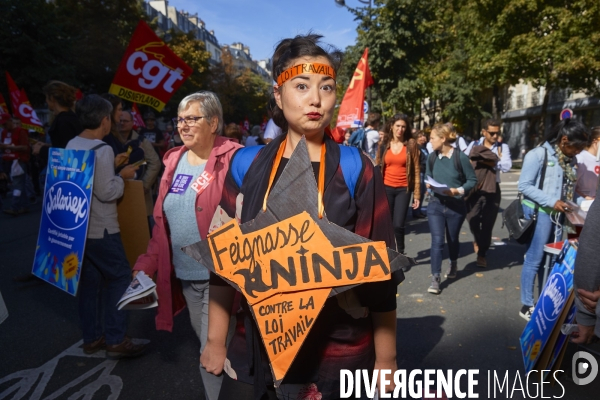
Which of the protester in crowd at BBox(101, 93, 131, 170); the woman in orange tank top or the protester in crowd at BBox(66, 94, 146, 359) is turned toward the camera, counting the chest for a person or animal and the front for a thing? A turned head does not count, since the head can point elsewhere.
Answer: the woman in orange tank top

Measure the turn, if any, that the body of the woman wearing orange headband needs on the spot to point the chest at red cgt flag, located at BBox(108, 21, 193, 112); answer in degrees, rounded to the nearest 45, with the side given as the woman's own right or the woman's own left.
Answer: approximately 135° to the woman's own right

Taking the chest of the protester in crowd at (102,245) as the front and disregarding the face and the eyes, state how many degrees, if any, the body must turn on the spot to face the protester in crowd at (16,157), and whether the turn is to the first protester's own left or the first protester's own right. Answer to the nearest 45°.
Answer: approximately 90° to the first protester's own left

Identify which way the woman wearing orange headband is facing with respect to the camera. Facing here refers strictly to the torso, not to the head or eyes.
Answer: toward the camera

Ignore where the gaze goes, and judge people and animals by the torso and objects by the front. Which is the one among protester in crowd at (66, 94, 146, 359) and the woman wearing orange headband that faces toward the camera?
the woman wearing orange headband

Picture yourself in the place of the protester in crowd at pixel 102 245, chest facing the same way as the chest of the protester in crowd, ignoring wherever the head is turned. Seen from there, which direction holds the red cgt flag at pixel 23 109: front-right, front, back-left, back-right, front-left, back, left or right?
left

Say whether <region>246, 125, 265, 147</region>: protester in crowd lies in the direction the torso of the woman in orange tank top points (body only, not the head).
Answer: no

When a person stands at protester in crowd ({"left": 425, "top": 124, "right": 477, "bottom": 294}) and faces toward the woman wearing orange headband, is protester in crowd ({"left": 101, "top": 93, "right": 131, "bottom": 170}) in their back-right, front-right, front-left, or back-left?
front-right

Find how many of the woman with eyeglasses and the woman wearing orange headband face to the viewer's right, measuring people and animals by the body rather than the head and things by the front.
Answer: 0

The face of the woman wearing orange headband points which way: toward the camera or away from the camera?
toward the camera

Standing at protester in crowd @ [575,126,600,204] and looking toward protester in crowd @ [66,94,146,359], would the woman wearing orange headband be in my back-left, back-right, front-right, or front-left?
front-left

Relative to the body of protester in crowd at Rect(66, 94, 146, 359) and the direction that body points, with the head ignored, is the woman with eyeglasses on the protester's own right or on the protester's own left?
on the protester's own right

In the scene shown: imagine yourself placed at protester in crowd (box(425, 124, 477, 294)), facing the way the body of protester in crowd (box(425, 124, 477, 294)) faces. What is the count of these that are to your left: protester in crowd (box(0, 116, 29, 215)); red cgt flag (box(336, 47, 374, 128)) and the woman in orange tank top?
0

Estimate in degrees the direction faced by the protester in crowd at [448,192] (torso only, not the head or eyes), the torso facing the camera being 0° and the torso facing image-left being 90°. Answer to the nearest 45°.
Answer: approximately 45°

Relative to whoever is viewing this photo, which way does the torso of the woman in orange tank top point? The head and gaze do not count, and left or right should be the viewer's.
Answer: facing the viewer
